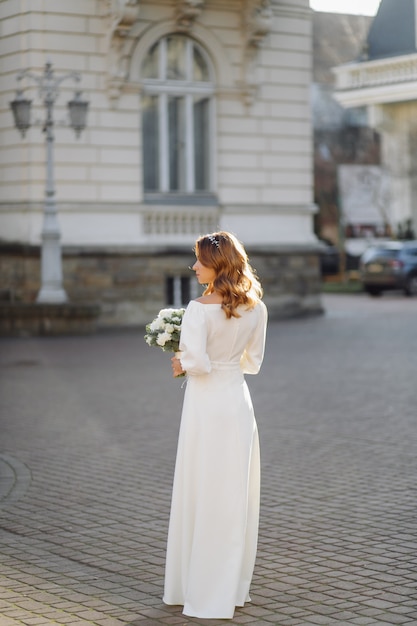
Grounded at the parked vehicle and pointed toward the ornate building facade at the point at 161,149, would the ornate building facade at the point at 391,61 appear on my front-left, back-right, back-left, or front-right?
back-right

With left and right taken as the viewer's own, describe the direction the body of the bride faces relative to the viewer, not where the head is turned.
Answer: facing away from the viewer and to the left of the viewer

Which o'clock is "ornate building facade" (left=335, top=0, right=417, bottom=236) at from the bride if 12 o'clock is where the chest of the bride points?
The ornate building facade is roughly at 2 o'clock from the bride.

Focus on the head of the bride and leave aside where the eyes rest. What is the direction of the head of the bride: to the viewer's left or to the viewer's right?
to the viewer's left

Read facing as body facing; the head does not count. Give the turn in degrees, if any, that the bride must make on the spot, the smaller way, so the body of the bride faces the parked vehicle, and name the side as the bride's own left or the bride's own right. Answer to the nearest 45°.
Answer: approximately 45° to the bride's own right
